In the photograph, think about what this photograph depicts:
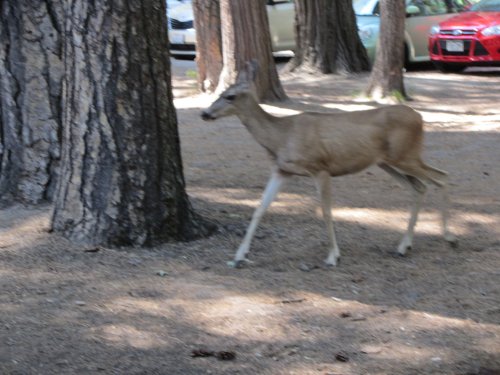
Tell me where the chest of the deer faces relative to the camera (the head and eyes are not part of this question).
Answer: to the viewer's left

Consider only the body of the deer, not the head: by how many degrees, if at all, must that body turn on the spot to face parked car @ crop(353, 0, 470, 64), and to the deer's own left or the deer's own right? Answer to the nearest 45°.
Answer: approximately 90° to the deer's own right

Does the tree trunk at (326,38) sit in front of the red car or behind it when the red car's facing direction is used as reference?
in front

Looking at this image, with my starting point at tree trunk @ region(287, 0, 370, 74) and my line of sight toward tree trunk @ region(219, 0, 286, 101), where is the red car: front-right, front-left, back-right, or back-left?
back-left

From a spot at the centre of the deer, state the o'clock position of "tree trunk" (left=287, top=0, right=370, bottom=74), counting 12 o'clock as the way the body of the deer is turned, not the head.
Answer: The tree trunk is roughly at 3 o'clock from the deer.

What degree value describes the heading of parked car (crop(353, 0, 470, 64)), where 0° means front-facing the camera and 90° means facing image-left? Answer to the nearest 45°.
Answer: approximately 45°

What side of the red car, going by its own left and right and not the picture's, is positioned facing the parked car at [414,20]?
right

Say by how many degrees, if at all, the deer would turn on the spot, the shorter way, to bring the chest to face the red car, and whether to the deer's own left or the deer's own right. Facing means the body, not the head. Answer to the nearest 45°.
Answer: approximately 90° to the deer's own right

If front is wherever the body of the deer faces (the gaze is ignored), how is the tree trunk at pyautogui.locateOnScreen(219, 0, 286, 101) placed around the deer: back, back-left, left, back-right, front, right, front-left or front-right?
right

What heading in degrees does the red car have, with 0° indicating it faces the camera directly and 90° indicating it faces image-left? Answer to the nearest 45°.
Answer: approximately 45°
